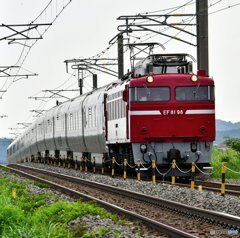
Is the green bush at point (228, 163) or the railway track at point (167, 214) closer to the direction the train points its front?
the railway track

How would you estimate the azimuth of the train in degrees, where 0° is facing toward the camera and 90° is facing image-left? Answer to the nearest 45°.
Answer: approximately 0°

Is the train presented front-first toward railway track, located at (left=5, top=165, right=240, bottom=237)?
yes
